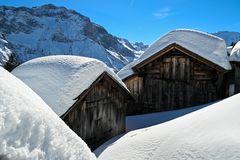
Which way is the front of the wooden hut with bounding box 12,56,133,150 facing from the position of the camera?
facing the viewer and to the right of the viewer

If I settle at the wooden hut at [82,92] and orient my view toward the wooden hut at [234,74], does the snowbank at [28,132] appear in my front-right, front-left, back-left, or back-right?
back-right

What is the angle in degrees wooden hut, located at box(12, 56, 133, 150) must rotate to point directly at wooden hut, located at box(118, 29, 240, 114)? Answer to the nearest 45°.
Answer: approximately 90° to its left

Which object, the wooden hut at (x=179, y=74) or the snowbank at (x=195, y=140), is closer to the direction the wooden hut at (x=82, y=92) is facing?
the snowbank

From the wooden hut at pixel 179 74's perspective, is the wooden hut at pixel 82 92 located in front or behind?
in front

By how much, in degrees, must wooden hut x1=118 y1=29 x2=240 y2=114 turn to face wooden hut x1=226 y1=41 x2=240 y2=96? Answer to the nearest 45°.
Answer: approximately 90° to its left

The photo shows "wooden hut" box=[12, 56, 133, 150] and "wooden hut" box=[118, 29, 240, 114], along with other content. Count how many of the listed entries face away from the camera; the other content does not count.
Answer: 0

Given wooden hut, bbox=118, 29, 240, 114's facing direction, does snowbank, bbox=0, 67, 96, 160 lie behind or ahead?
ahead

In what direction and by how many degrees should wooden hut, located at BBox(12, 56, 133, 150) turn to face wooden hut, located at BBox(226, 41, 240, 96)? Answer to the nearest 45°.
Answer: approximately 90° to its left

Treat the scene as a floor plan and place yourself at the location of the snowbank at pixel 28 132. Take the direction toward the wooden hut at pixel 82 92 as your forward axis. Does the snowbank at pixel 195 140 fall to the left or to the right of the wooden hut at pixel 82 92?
right

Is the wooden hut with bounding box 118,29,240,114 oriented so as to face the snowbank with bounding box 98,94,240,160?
yes

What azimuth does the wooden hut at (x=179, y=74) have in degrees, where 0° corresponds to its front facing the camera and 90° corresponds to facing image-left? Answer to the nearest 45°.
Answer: approximately 0°
